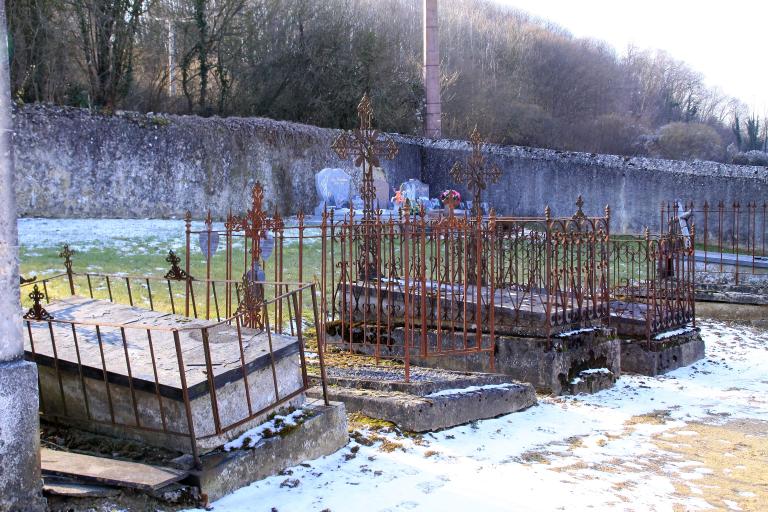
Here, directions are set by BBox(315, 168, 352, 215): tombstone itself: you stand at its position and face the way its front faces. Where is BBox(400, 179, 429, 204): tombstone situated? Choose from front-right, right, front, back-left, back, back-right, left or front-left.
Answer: back-left

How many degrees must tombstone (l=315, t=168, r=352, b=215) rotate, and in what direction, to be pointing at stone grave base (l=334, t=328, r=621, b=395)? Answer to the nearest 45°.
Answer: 0° — it already faces it

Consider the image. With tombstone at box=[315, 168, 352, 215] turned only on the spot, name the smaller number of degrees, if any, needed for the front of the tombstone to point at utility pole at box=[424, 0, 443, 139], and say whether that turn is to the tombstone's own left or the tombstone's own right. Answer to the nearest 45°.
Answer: approximately 135° to the tombstone's own left

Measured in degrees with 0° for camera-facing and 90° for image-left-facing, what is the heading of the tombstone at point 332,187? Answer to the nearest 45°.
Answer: approximately 0°

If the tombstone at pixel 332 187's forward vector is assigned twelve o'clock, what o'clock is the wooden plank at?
The wooden plank is roughly at 12 o'clock from the tombstone.

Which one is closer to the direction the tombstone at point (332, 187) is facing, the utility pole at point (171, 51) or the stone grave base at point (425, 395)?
the stone grave base

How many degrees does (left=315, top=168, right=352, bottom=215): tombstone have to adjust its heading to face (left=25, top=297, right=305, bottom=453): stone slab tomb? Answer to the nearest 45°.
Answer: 0° — it already faces it

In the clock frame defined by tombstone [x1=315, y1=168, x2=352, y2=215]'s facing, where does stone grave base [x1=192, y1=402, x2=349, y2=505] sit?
The stone grave base is roughly at 12 o'clock from the tombstone.

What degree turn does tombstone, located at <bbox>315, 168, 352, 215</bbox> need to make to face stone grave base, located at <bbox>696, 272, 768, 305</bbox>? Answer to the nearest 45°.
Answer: approximately 45° to its left

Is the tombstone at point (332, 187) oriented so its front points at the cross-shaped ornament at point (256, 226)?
yes

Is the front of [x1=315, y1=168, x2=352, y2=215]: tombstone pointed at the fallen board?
yes

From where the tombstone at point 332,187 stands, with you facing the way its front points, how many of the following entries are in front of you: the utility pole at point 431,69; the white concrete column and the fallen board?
2

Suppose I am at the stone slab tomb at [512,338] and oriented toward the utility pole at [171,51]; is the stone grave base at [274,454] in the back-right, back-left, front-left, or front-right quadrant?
back-left
